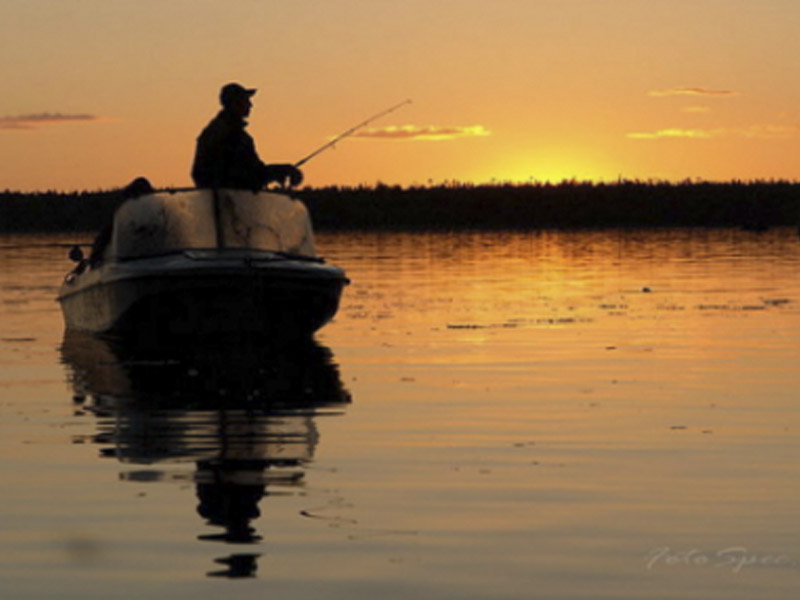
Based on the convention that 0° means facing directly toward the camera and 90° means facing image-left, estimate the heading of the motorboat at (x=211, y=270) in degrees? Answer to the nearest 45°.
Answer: approximately 0°

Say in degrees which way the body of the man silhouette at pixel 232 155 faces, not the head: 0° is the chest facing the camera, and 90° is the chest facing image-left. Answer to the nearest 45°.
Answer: approximately 270°
